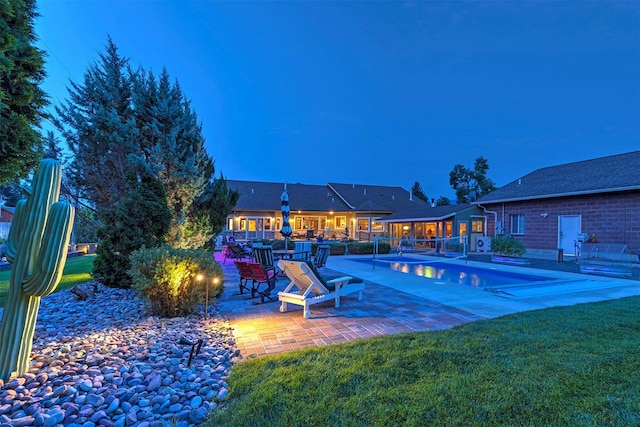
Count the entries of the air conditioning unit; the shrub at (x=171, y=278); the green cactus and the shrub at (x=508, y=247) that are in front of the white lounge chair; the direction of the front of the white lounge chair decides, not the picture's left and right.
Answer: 2

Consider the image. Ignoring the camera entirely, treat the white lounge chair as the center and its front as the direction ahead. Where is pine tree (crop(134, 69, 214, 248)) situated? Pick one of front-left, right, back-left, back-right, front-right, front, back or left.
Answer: left

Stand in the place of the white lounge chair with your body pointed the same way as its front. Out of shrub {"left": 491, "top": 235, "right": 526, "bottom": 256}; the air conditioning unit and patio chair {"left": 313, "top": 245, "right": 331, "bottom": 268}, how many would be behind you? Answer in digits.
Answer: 0

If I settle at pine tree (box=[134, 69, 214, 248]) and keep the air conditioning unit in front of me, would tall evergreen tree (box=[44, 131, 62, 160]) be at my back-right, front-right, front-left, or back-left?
back-left

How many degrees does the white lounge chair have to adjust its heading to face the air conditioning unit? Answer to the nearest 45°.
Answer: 0° — it already faces it

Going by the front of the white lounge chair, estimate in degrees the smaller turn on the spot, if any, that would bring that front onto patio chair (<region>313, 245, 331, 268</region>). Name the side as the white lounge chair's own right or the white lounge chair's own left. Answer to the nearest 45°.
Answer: approximately 45° to the white lounge chair's own left

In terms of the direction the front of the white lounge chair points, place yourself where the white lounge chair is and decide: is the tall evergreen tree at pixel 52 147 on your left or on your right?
on your left

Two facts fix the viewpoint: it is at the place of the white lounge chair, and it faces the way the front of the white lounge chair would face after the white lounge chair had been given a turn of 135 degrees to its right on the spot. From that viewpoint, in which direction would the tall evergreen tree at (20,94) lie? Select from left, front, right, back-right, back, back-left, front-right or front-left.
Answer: right

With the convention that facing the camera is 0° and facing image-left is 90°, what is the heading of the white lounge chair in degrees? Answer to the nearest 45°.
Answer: approximately 225°

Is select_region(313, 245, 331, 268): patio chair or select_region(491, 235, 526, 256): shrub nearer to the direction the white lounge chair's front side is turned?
the shrub

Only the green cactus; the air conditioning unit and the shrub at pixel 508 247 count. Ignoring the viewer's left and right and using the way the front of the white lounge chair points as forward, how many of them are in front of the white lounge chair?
2

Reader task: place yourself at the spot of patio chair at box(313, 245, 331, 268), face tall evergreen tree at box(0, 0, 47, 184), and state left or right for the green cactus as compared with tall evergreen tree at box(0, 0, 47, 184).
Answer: left

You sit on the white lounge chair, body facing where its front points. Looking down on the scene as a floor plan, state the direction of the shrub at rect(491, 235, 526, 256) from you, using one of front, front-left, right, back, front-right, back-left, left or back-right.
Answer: front

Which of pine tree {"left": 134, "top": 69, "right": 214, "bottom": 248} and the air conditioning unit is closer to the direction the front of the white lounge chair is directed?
the air conditioning unit

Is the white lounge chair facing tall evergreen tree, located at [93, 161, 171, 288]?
no

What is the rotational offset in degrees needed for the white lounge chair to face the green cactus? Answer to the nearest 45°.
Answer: approximately 180°
